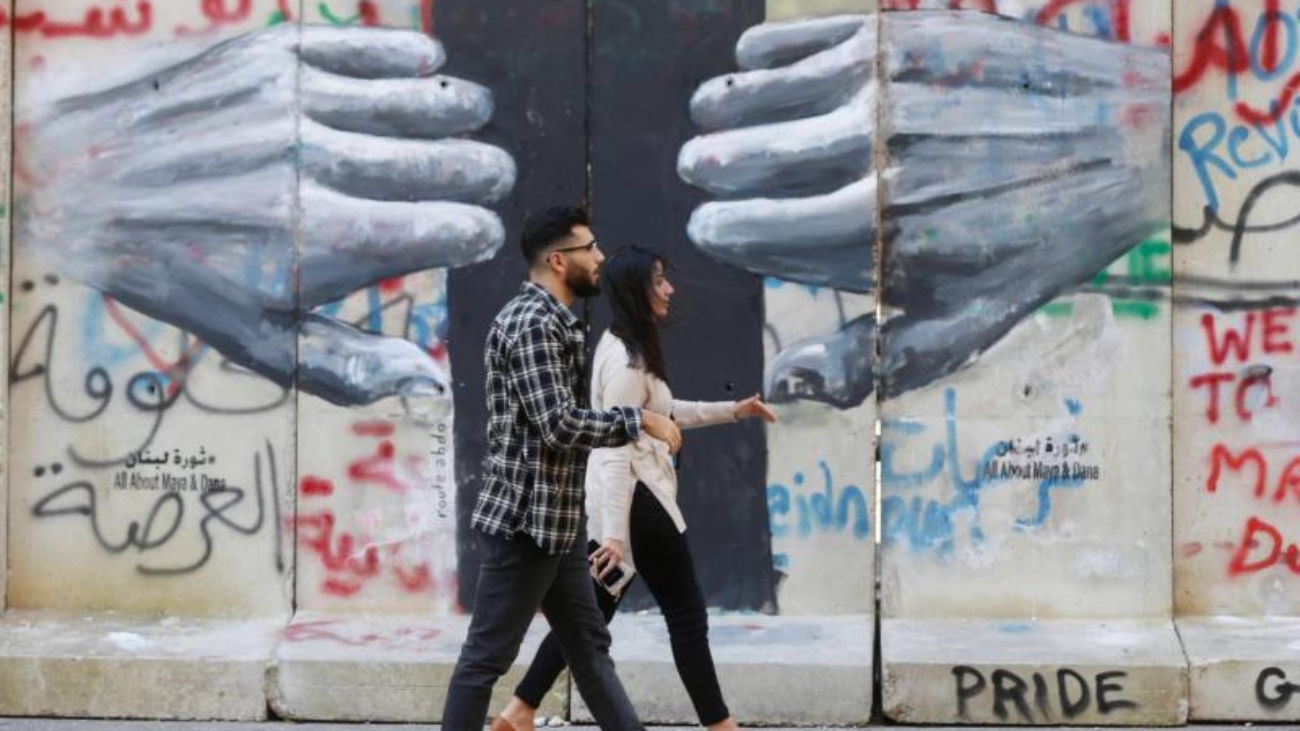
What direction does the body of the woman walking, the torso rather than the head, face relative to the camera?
to the viewer's right

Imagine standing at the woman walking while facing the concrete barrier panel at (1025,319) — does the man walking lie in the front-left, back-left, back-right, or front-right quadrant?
back-right

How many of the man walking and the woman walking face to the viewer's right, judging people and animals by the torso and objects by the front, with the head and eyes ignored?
2

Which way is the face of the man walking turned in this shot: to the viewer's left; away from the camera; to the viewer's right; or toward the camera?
to the viewer's right

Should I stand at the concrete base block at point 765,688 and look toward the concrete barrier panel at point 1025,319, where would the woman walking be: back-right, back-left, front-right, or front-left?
back-right

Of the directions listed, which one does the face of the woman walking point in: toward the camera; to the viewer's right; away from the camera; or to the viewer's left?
to the viewer's right

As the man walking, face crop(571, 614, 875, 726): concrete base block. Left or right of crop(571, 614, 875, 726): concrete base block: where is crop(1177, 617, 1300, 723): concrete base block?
right

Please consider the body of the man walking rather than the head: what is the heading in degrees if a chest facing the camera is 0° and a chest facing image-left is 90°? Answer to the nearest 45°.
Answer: approximately 270°

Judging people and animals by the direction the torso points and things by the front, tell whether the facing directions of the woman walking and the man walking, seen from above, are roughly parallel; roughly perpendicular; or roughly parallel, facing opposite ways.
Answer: roughly parallel

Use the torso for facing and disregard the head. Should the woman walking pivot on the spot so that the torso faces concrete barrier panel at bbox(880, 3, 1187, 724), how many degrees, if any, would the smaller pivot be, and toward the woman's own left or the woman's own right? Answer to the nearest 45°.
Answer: approximately 45° to the woman's own left
